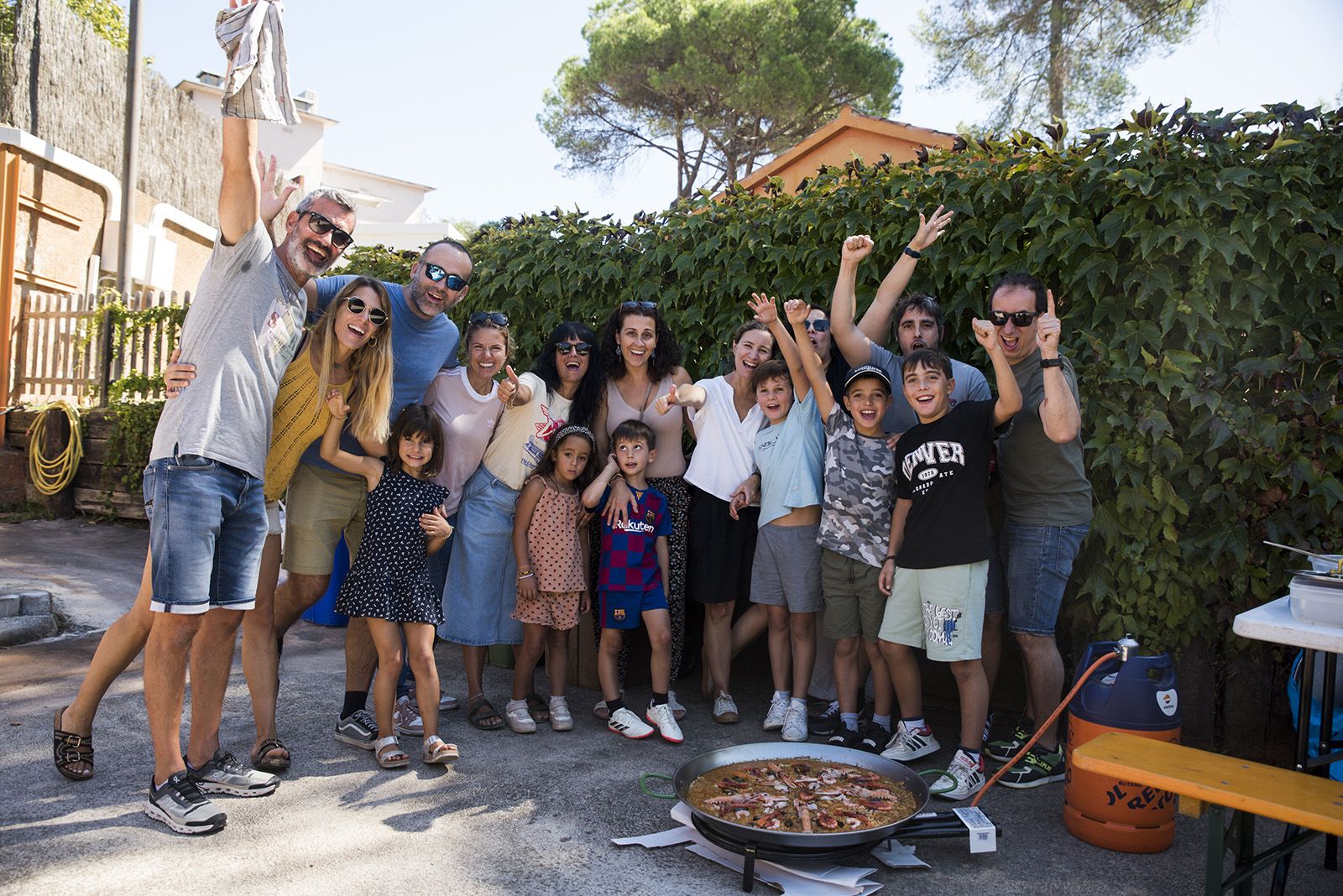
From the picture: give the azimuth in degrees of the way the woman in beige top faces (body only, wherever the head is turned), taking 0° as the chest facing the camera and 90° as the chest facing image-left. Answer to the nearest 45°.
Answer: approximately 0°

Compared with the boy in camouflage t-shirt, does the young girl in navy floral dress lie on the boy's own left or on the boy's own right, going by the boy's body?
on the boy's own right

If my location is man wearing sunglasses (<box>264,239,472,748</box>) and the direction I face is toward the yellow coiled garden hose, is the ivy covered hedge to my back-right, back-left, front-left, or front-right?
back-right

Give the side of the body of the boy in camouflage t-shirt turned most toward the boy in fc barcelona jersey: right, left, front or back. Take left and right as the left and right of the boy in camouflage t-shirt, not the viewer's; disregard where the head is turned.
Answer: right

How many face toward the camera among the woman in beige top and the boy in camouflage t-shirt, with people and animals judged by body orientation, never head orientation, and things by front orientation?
2
